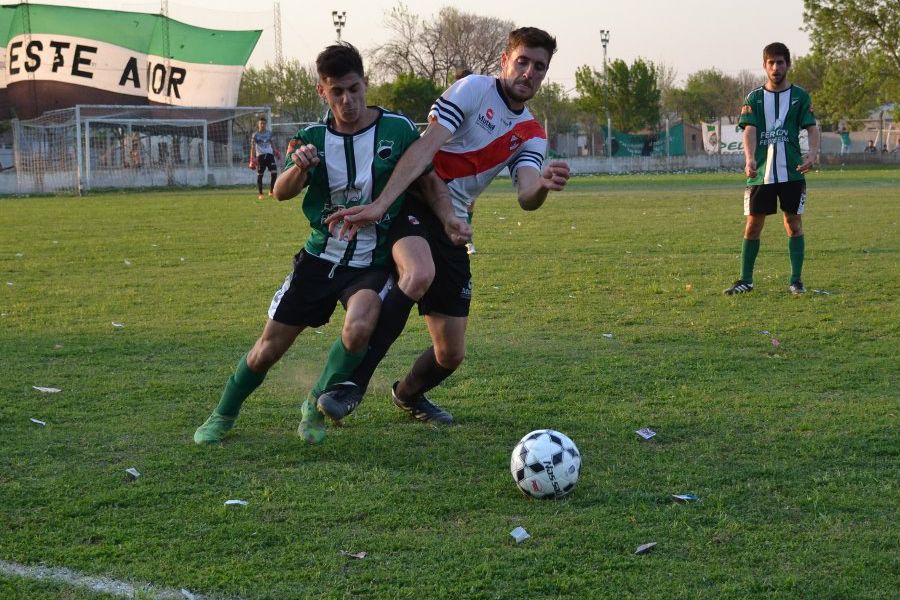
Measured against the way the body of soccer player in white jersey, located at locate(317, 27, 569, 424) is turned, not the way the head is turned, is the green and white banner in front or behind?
behind

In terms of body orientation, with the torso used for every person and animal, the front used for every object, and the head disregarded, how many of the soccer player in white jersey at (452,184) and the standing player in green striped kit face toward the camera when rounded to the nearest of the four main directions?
2

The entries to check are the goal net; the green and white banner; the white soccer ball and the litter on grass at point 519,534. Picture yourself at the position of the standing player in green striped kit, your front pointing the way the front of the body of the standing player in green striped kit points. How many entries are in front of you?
2

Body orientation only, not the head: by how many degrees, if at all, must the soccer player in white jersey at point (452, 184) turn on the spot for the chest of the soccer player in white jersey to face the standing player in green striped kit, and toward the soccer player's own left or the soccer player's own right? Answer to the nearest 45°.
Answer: approximately 135° to the soccer player's own left

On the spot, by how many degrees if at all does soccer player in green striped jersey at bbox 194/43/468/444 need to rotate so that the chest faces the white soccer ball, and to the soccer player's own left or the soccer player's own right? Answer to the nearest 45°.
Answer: approximately 45° to the soccer player's own left

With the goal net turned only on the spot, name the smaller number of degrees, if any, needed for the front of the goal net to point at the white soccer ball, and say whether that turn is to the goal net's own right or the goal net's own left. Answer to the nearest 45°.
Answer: approximately 45° to the goal net's own right

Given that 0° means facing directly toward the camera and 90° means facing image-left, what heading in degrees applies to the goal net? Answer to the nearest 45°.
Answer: approximately 315°

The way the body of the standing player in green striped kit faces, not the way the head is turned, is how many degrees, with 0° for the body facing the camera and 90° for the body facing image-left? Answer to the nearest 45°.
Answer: approximately 0°

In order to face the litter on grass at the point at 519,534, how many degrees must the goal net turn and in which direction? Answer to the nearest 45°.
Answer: approximately 45° to its right
